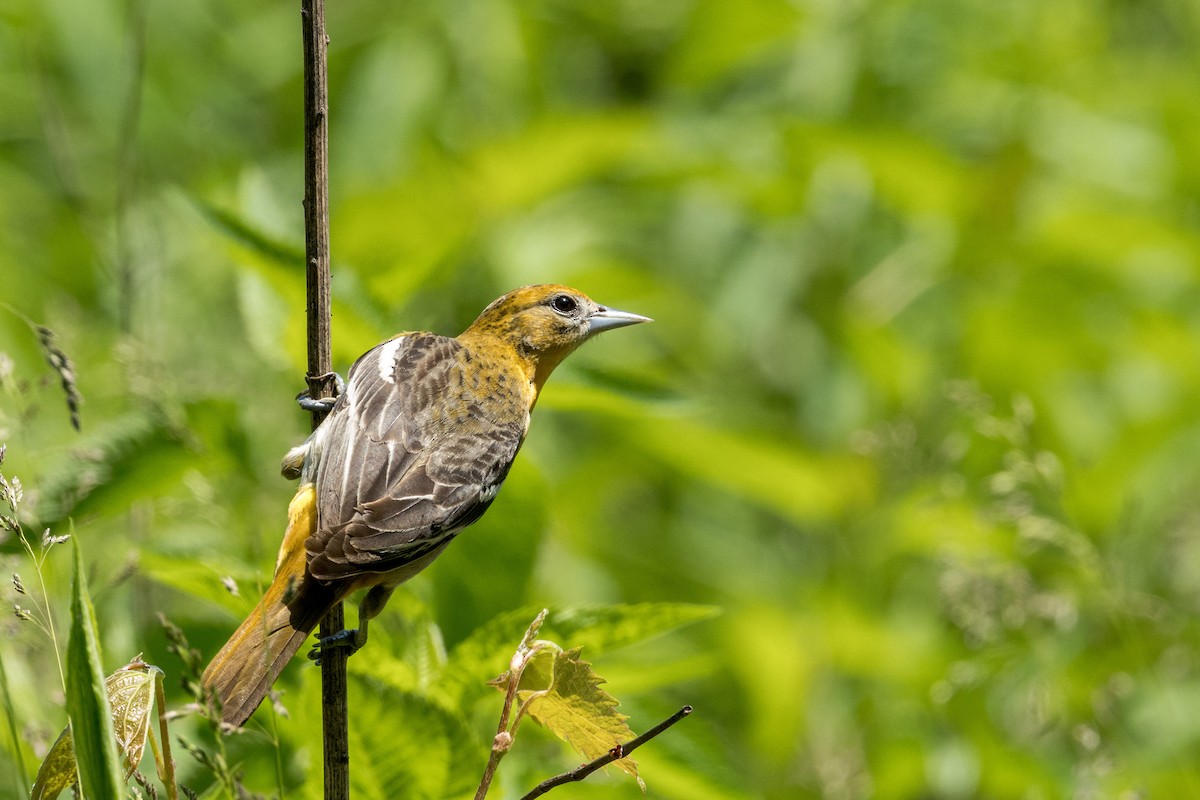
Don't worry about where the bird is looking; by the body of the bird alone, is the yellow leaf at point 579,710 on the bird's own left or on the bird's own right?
on the bird's own right

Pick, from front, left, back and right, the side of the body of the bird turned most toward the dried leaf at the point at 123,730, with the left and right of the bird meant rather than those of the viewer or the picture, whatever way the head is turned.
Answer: back

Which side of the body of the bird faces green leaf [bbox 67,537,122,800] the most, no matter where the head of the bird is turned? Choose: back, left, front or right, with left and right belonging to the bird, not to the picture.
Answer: back

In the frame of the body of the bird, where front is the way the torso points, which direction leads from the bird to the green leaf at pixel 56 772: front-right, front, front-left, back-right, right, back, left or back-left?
back

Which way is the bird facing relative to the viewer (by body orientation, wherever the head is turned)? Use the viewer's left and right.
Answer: facing away from the viewer and to the right of the viewer
